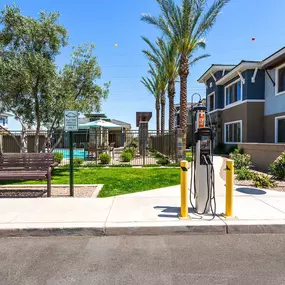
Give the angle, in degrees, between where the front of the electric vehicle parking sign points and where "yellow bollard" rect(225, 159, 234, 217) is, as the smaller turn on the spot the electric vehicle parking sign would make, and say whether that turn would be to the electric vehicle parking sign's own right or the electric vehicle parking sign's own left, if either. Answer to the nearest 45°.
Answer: approximately 45° to the electric vehicle parking sign's own left

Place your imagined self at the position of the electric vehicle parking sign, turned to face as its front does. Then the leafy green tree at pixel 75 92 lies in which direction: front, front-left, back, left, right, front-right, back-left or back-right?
back

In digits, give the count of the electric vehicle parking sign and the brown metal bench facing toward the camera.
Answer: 2

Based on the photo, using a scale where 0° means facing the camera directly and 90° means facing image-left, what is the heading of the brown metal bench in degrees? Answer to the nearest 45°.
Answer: approximately 0°

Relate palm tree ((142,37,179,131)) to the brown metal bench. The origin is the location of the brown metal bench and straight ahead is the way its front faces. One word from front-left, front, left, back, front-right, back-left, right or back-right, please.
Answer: back-left

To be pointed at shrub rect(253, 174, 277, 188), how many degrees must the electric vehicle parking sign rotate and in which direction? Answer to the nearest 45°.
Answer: approximately 90° to its left

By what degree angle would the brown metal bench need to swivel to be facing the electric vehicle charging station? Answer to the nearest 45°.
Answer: approximately 45° to its left

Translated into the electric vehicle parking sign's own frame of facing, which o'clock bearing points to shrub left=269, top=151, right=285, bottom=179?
The shrub is roughly at 9 o'clock from the electric vehicle parking sign.
